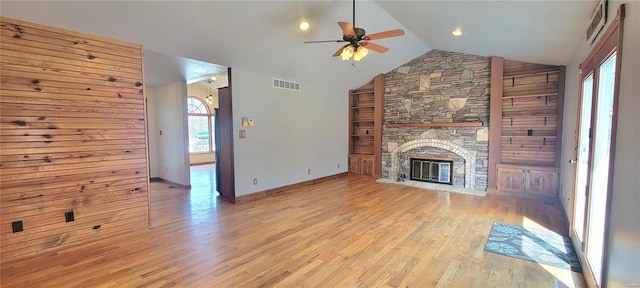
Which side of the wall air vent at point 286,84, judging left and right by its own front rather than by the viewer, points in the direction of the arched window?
back

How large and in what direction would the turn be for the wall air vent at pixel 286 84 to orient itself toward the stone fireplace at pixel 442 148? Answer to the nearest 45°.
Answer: approximately 45° to its left

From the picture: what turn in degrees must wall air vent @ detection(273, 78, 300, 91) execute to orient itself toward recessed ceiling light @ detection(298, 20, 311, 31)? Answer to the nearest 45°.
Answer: approximately 45° to its right

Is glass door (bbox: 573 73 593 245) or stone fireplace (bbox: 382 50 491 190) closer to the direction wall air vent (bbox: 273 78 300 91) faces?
the glass door

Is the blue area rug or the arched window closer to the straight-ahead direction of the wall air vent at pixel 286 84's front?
the blue area rug

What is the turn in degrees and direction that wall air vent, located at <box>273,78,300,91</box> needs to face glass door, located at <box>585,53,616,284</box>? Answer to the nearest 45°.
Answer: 0° — it already faces it

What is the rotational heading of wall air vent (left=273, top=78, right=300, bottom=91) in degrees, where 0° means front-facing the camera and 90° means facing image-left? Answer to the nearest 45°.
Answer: approximately 315°

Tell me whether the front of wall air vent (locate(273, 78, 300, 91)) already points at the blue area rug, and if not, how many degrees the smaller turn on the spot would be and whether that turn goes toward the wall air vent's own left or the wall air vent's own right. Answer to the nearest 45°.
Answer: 0° — it already faces it
